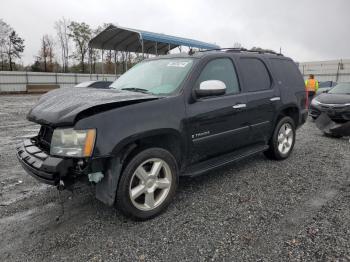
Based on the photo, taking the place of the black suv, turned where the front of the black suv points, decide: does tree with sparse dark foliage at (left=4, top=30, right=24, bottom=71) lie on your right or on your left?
on your right

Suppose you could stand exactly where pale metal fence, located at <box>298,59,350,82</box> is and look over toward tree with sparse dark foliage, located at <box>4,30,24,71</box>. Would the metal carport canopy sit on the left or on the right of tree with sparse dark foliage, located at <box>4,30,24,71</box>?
left

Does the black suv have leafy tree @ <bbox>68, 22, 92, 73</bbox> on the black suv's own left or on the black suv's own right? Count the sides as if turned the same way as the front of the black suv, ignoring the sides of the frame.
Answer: on the black suv's own right

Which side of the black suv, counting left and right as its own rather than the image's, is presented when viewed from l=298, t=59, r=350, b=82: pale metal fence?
back

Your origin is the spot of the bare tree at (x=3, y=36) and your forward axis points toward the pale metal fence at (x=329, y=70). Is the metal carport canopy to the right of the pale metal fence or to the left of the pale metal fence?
right

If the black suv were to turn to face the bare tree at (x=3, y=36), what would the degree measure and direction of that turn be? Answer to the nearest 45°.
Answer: approximately 90° to its right

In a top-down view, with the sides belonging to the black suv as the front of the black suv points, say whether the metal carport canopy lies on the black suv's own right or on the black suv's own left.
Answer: on the black suv's own right

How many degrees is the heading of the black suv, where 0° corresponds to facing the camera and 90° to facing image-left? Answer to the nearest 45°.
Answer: approximately 45°

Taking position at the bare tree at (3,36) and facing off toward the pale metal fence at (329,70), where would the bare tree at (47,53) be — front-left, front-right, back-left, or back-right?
front-left

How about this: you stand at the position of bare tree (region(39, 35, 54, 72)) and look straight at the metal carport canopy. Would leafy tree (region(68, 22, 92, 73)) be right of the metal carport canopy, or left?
left
